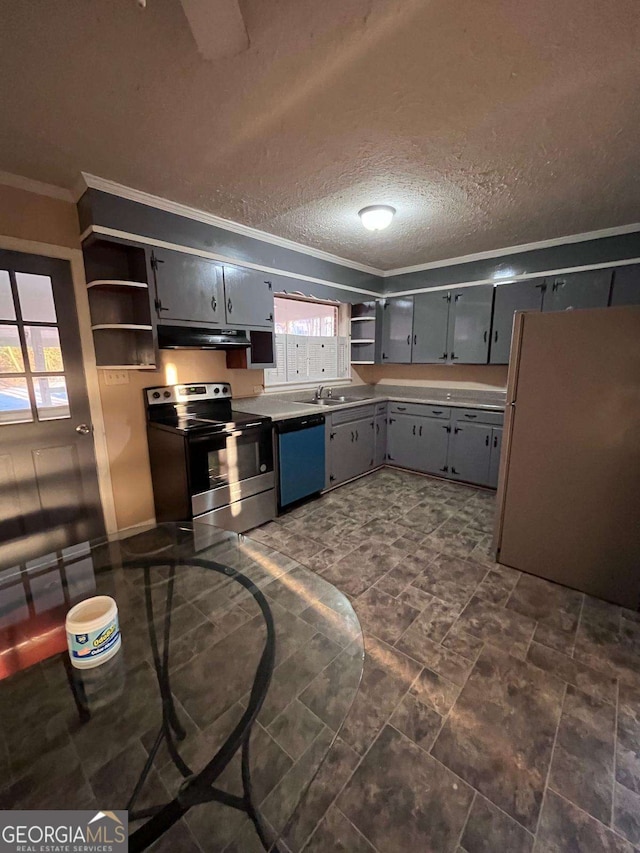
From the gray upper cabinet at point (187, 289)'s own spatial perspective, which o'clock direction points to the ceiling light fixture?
The ceiling light fixture is roughly at 11 o'clock from the gray upper cabinet.

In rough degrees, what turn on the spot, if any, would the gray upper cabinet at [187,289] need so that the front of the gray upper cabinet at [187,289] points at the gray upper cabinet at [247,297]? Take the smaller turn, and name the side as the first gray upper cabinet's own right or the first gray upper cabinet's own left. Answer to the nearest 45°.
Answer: approximately 90° to the first gray upper cabinet's own left

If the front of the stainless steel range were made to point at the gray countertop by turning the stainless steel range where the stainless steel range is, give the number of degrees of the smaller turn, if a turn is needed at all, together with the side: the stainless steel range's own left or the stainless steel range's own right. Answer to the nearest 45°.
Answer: approximately 90° to the stainless steel range's own left

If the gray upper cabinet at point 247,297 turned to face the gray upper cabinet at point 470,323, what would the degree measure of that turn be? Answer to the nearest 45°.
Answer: approximately 45° to its left

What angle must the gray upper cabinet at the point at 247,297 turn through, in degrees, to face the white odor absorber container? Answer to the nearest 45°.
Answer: approximately 45° to its right

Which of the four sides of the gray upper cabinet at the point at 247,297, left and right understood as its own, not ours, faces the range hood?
right

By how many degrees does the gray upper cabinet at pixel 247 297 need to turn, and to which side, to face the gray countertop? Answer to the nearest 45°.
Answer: approximately 90° to its left

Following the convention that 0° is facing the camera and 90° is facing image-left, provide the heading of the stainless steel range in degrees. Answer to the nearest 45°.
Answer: approximately 315°
